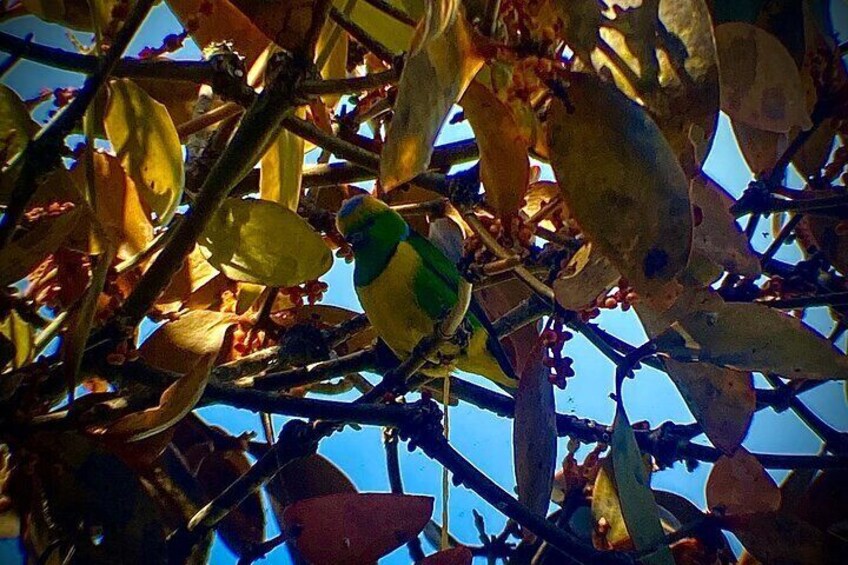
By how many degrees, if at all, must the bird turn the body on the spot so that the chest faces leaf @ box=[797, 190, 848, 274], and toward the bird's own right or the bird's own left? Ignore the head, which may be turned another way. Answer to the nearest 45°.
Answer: approximately 90° to the bird's own left

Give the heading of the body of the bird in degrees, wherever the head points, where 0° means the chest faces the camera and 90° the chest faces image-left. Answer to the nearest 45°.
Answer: approximately 45°
